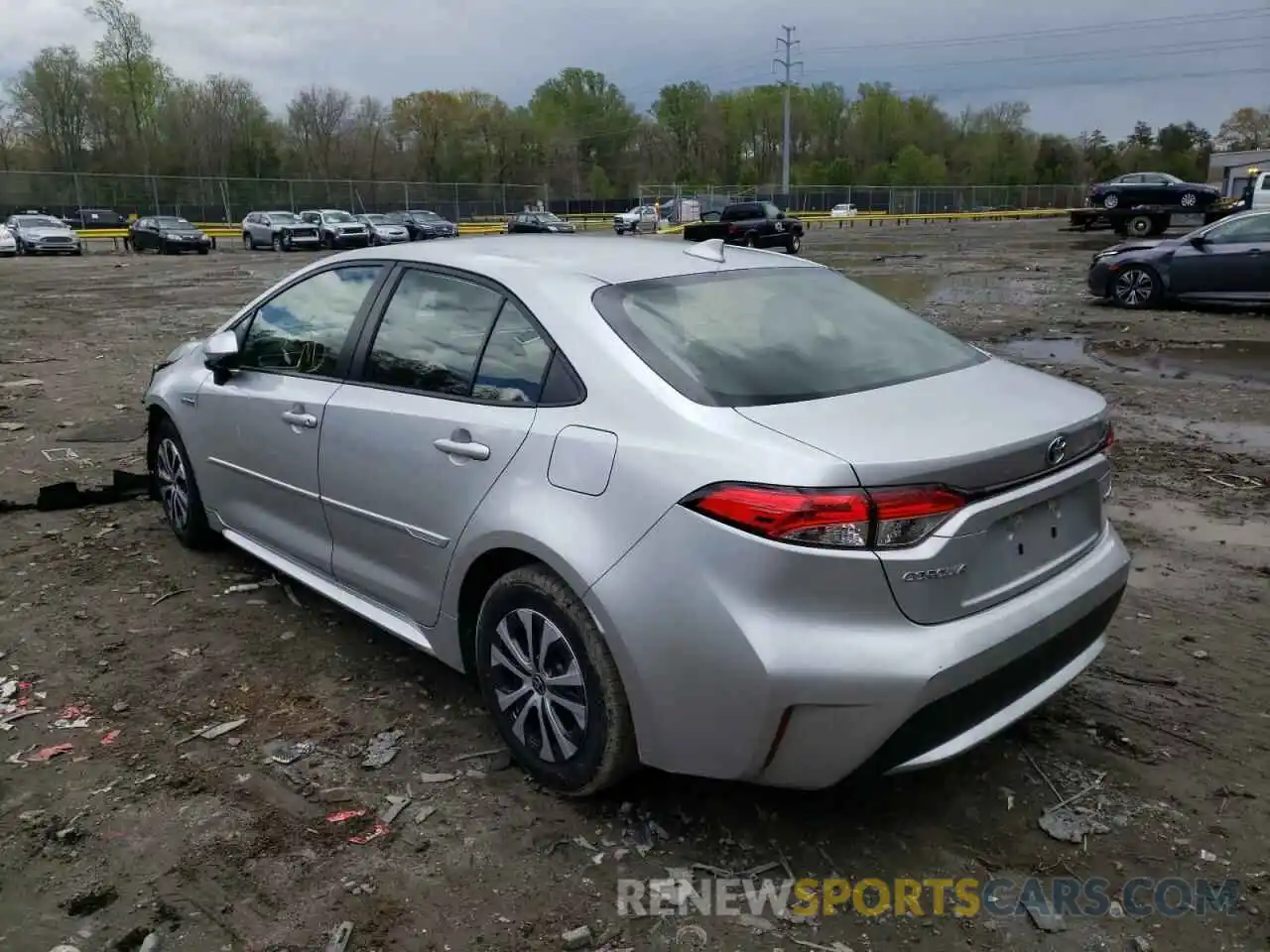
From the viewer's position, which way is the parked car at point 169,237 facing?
facing the viewer and to the right of the viewer

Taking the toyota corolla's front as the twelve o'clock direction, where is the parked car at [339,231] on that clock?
The parked car is roughly at 1 o'clock from the toyota corolla.

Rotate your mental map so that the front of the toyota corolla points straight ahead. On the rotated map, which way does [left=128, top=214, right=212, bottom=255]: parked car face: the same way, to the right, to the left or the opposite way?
the opposite way

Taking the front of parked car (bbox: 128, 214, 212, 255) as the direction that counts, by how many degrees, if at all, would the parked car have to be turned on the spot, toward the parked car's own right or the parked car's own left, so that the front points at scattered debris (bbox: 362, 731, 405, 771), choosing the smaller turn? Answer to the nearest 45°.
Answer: approximately 45° to the parked car's own right

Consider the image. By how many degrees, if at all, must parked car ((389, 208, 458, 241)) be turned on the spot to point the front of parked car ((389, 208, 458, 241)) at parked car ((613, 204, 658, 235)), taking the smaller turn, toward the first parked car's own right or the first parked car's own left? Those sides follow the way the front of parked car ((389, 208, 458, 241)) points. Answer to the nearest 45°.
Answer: approximately 45° to the first parked car's own left

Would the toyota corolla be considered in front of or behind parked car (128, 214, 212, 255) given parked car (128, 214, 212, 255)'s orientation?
in front

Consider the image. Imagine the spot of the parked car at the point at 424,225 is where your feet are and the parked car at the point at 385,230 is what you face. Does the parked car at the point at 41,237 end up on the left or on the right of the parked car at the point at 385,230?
right

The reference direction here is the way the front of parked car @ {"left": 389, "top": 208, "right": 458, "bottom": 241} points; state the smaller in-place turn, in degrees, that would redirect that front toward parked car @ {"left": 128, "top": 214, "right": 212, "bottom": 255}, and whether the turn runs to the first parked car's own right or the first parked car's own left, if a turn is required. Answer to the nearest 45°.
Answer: approximately 90° to the first parked car's own right

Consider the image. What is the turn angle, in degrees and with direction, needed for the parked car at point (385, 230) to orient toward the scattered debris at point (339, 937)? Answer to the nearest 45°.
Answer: approximately 45° to its right

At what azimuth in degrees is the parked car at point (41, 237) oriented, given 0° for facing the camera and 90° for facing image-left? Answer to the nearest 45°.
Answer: approximately 315°

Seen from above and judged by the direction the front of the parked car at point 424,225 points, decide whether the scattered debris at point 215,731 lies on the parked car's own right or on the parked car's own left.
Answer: on the parked car's own right

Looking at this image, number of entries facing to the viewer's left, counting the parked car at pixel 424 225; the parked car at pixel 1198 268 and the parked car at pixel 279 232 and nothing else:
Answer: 1

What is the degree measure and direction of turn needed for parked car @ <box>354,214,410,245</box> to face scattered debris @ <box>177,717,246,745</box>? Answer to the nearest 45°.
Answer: approximately 45° to its right

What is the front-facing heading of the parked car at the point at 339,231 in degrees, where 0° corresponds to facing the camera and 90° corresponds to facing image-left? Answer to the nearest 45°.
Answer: approximately 315°

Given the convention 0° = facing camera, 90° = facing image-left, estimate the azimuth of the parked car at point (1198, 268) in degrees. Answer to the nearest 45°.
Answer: approximately 90°
